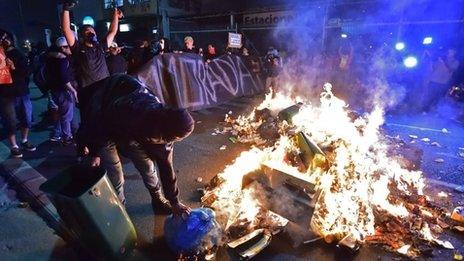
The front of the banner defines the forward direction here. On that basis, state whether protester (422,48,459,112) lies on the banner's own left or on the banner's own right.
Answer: on the banner's own left

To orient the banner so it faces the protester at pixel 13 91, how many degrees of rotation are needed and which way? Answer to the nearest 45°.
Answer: approximately 45° to its right

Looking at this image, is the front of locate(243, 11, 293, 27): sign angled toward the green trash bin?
yes

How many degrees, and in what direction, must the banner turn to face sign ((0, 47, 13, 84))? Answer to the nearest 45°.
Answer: approximately 45° to its right

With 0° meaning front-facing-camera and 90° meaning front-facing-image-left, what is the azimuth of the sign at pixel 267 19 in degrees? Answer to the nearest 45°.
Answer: approximately 0°

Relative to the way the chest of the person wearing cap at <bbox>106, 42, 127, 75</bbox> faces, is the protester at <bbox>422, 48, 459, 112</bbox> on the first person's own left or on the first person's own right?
on the first person's own left

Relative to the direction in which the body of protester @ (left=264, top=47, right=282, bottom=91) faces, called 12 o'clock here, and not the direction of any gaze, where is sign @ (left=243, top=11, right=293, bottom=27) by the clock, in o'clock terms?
The sign is roughly at 6 o'clock from the protester.
